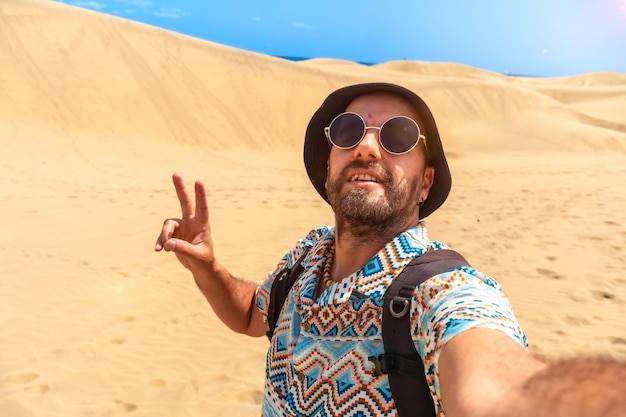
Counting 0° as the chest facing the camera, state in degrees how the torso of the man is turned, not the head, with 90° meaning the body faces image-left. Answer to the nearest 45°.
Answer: approximately 45°
